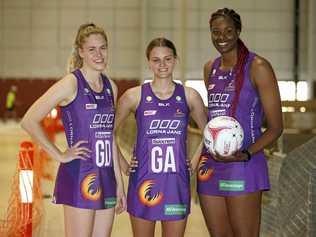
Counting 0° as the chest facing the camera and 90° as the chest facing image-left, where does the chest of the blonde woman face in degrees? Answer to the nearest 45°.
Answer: approximately 315°

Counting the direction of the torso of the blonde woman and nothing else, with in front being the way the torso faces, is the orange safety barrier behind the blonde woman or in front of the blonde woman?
behind
